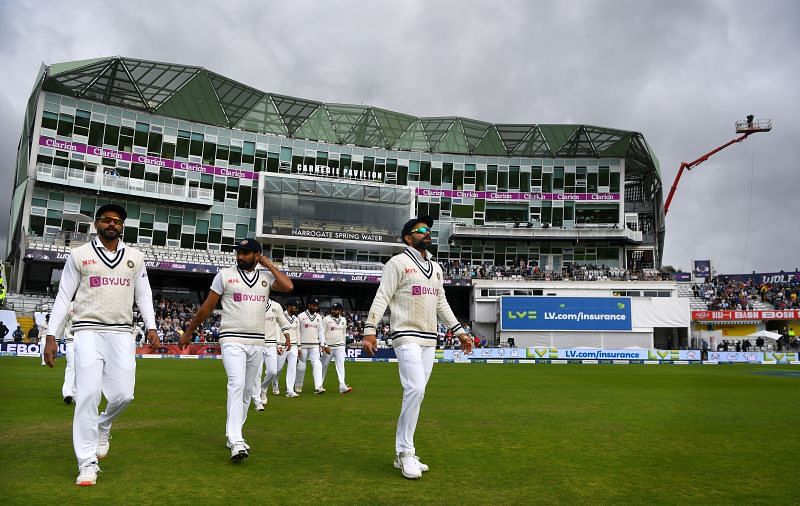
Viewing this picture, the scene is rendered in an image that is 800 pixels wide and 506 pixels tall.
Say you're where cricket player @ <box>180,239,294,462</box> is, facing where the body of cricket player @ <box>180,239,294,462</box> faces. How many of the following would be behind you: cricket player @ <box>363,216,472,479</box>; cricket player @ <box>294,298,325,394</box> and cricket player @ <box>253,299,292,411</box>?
2

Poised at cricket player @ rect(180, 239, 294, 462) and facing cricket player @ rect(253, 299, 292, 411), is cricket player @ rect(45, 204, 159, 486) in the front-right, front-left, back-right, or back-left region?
back-left

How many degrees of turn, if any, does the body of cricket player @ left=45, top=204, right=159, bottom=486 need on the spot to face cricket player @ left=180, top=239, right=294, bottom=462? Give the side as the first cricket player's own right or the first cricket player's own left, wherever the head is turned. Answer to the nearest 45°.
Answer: approximately 90° to the first cricket player's own left

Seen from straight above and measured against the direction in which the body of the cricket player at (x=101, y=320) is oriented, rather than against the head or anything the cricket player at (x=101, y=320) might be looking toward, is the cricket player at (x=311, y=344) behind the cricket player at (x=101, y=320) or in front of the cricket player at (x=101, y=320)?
behind

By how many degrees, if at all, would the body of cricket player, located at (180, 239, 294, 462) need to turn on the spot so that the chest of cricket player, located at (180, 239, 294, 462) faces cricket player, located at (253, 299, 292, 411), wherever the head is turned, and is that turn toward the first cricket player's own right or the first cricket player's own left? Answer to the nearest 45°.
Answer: approximately 180°

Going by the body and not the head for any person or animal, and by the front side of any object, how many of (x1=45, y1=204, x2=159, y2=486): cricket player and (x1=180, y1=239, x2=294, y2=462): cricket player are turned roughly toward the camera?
2

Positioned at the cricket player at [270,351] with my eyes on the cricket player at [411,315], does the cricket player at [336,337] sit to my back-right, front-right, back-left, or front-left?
back-left

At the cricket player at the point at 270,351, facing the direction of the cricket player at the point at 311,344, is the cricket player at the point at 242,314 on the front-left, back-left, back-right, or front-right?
back-right

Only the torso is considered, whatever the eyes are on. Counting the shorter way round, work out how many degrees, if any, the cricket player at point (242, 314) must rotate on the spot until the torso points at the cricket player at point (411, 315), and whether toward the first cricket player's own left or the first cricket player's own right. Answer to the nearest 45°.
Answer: approximately 45° to the first cricket player's own left

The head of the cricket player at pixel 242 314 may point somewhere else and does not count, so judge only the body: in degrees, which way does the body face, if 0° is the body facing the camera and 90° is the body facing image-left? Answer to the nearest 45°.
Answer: approximately 0°

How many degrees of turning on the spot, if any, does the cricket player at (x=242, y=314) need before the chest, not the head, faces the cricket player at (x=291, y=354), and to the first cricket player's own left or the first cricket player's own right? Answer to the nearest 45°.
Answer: approximately 180°

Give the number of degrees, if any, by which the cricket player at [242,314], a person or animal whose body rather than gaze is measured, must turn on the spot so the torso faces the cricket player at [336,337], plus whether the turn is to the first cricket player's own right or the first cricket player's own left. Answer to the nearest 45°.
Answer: approximately 180°
